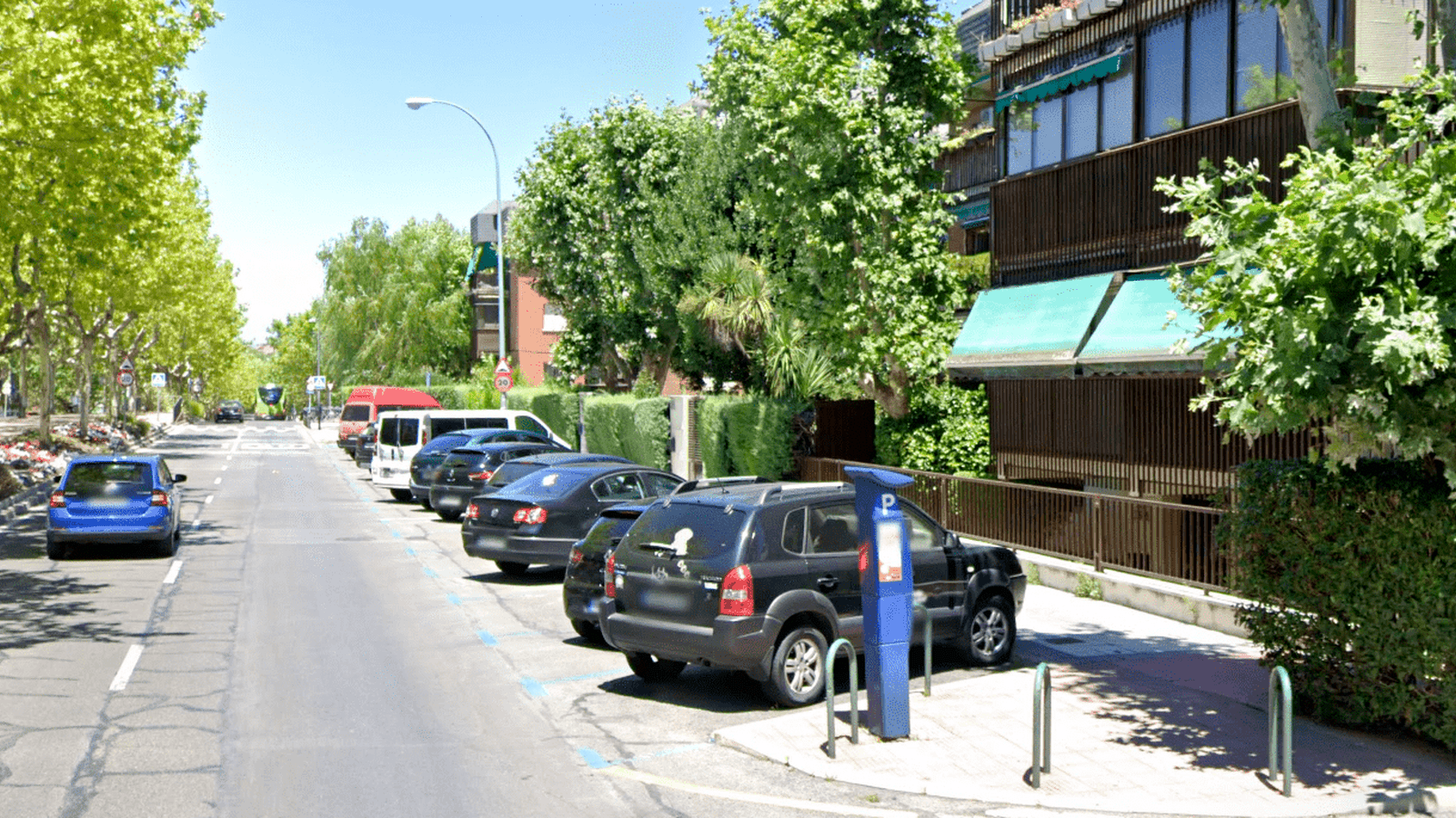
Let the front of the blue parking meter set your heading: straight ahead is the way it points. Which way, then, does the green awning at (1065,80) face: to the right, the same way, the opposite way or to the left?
to the right

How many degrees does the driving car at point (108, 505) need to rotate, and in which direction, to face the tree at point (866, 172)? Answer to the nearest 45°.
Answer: approximately 90° to its right

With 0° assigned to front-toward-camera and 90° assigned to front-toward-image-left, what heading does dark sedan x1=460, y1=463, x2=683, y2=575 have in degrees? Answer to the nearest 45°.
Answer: approximately 225°

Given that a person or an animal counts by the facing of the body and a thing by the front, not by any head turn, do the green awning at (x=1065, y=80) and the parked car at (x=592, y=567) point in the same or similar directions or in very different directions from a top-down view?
very different directions

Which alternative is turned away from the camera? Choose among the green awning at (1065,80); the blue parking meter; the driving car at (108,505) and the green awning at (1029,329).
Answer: the driving car

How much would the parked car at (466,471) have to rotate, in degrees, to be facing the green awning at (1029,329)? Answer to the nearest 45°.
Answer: approximately 90° to its right

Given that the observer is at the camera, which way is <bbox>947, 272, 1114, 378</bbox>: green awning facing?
facing the viewer and to the left of the viewer

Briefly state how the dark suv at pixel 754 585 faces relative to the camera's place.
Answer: facing away from the viewer and to the right of the viewer

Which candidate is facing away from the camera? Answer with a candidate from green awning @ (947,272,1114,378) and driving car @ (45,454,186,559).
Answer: the driving car

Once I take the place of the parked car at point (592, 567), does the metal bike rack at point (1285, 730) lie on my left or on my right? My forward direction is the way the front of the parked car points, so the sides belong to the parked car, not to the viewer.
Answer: on my right

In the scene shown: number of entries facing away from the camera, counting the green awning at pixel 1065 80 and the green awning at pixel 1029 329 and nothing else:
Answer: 0

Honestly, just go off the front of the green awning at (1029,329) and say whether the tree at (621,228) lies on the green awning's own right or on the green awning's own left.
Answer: on the green awning's own right

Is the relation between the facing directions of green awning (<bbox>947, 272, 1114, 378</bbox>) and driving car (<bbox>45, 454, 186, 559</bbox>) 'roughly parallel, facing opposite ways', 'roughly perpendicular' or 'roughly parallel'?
roughly perpendicular

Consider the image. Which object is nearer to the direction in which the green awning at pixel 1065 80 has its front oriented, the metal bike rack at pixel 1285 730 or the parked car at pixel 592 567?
the parked car
